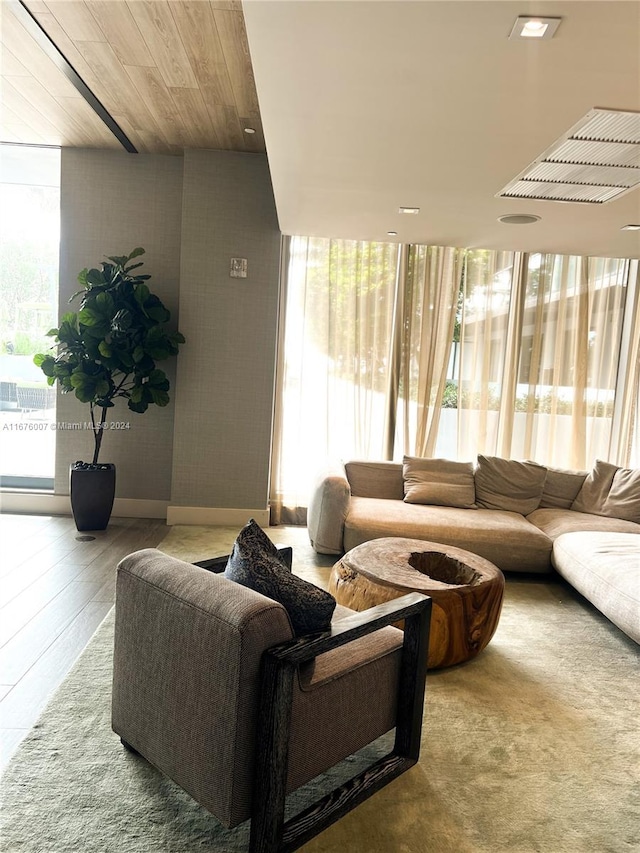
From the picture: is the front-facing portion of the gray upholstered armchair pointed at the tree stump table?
yes

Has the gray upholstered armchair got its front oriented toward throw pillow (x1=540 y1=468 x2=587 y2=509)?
yes

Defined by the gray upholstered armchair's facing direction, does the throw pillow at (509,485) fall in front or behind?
in front

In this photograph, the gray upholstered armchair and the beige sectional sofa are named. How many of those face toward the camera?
1

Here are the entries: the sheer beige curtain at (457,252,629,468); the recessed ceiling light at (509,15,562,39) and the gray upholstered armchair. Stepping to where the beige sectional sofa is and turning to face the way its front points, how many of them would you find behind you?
1

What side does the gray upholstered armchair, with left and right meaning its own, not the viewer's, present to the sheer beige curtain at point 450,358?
front

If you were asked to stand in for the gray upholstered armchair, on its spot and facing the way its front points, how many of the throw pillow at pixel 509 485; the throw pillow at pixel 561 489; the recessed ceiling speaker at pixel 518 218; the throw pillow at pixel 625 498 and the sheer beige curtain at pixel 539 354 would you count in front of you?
5

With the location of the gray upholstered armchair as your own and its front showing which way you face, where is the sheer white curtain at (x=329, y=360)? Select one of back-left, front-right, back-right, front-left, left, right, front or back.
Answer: front-left

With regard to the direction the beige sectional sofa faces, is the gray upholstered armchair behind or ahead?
ahead

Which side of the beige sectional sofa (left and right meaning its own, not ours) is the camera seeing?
front

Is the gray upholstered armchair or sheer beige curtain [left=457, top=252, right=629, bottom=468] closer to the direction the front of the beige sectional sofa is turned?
the gray upholstered armchair

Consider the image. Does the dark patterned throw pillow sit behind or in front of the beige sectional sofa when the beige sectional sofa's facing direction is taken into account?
in front

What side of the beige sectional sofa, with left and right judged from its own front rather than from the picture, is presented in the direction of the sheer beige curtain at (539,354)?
back

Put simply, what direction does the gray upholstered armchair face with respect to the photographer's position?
facing away from the viewer and to the right of the viewer

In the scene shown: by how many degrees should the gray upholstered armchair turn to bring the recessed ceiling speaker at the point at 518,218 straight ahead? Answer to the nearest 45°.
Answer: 0° — it already faces it
